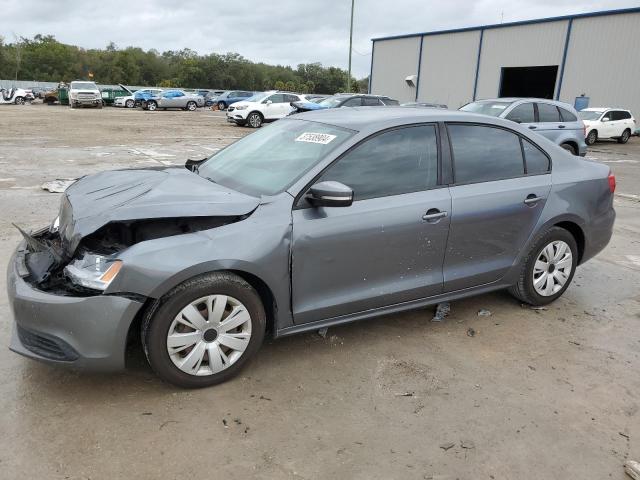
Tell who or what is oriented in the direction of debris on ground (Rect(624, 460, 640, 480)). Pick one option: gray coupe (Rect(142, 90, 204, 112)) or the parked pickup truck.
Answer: the parked pickup truck

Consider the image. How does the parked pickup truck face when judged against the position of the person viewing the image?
facing the viewer

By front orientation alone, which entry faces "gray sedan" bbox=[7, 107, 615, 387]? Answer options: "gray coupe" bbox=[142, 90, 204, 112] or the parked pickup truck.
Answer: the parked pickup truck

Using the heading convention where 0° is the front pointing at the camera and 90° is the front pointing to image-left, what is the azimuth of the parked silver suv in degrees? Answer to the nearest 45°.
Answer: approximately 45°

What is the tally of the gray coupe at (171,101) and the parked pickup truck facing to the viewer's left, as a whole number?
1

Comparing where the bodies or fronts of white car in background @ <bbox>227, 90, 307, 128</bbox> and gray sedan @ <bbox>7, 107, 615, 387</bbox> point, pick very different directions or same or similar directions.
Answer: same or similar directions

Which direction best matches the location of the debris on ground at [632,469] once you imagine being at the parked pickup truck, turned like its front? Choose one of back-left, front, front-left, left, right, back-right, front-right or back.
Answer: front

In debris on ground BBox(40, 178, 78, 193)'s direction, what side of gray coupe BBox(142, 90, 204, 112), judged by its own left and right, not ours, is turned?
left

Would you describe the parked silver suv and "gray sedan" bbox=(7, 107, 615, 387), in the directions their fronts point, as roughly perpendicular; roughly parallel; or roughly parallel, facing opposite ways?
roughly parallel

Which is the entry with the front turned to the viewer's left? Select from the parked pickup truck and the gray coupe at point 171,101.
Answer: the gray coupe

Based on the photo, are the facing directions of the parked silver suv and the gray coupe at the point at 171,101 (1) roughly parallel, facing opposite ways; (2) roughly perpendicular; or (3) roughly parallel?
roughly parallel

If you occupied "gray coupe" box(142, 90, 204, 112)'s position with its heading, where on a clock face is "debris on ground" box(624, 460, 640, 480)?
The debris on ground is roughly at 9 o'clock from the gray coupe.

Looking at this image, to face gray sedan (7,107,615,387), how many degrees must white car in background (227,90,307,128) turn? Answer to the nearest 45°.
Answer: approximately 45° to its left

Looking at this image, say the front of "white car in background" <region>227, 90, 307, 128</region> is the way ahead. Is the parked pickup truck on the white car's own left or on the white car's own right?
on the white car's own right

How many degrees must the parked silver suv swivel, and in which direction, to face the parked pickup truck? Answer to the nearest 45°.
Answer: approximately 90° to its right

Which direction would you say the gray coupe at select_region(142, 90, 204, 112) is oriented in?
to the viewer's left

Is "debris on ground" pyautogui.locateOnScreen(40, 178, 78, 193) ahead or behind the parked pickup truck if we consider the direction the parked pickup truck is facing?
ahead

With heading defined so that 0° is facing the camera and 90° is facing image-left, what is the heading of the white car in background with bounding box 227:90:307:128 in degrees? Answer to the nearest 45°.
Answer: approximately 45°
